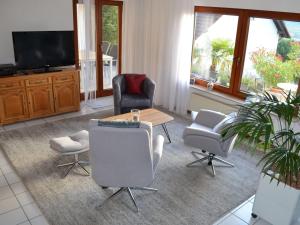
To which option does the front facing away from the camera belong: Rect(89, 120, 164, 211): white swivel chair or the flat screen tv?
the white swivel chair

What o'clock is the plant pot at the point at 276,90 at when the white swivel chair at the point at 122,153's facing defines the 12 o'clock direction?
The plant pot is roughly at 2 o'clock from the white swivel chair.

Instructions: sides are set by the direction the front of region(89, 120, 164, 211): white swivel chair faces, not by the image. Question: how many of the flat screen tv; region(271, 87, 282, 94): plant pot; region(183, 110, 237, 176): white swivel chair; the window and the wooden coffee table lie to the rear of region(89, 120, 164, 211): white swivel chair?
0

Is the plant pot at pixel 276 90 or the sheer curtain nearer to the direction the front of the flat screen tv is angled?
the plant pot

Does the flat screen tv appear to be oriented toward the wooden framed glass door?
no

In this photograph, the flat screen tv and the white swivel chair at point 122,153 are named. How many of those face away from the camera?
1

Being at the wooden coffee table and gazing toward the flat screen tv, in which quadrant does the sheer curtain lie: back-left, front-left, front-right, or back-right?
front-right

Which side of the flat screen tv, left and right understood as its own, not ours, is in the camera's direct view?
front

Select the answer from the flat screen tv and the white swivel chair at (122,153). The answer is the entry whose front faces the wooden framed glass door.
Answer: the white swivel chair

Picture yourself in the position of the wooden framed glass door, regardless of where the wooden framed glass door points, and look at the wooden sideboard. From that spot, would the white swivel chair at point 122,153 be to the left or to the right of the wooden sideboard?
left

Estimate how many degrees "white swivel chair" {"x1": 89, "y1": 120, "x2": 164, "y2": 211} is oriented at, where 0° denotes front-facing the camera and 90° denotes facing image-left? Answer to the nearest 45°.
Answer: approximately 180°

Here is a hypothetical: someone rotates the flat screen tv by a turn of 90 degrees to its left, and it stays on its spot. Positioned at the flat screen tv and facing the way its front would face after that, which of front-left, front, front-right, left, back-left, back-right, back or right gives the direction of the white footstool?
right

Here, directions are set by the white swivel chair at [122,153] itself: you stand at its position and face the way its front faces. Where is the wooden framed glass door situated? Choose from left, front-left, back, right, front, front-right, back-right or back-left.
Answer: front

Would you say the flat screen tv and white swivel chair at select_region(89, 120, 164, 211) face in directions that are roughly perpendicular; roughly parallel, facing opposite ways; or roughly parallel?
roughly parallel, facing opposite ways

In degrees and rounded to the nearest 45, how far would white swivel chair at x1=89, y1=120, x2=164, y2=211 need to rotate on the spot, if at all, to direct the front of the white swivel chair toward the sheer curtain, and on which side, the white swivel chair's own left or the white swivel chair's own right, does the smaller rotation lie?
0° — it already faces it

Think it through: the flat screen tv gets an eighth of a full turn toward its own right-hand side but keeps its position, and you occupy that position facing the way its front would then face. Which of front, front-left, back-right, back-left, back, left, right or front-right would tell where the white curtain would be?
back-left

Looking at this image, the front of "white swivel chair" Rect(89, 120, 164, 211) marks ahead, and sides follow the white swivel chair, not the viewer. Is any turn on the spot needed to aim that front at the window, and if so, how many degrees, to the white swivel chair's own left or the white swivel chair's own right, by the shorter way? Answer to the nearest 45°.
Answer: approximately 45° to the white swivel chair's own right

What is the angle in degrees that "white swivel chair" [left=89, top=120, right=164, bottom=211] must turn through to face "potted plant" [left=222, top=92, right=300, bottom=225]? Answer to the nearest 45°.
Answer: approximately 90° to its right

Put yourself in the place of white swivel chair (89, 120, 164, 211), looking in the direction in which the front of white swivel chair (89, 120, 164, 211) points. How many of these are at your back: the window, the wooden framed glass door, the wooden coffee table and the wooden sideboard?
0
